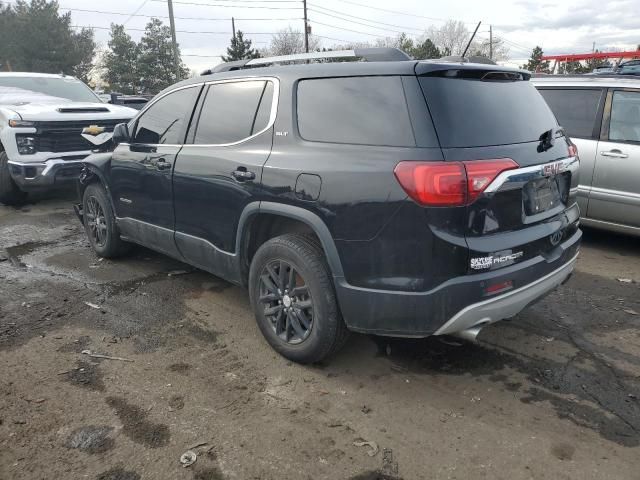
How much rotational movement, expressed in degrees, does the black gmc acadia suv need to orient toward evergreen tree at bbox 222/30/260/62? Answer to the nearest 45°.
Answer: approximately 45° to its right

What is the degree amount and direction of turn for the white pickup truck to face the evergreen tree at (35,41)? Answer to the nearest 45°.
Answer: approximately 135° to its left

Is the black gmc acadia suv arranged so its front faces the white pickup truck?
yes

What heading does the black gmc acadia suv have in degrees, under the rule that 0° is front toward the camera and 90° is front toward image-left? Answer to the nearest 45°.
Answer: approximately 135°

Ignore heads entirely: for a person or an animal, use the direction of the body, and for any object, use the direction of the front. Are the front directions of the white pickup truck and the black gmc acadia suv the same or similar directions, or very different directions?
very different directions

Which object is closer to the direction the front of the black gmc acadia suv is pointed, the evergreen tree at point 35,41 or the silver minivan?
the evergreen tree

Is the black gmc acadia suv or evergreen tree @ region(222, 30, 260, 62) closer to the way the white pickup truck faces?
the black gmc acadia suv

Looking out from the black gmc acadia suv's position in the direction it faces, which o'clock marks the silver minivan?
The silver minivan is roughly at 3 o'clock from the black gmc acadia suv.

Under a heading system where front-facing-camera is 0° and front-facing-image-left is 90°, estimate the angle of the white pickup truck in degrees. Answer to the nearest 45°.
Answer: approximately 315°
